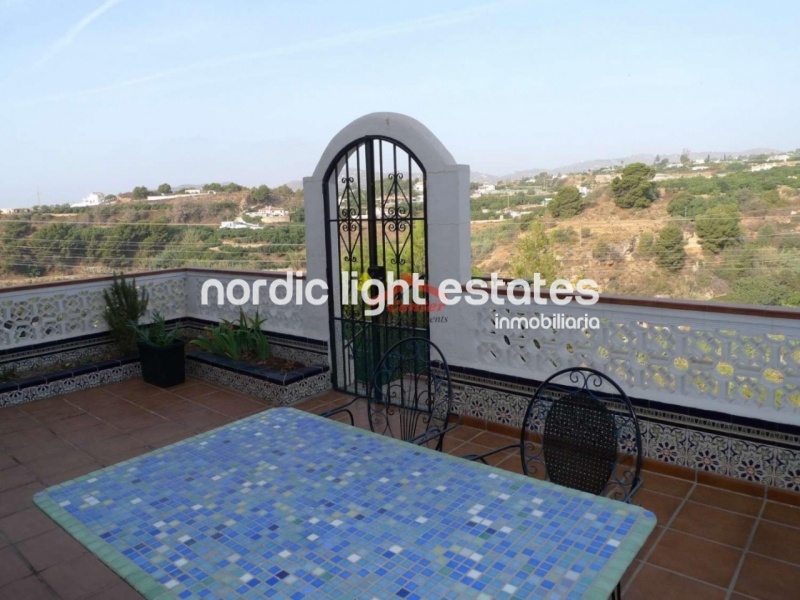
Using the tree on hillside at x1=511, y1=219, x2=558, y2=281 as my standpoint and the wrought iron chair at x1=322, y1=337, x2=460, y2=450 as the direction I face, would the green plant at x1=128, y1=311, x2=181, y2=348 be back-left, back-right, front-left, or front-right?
front-right

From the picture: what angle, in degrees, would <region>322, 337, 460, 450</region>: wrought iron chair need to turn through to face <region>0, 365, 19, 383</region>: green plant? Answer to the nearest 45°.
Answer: approximately 45° to its right

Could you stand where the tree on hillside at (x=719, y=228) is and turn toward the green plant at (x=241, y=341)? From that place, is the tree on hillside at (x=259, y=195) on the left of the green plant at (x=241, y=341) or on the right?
right

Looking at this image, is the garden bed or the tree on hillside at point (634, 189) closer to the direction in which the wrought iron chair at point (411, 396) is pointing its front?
the garden bed

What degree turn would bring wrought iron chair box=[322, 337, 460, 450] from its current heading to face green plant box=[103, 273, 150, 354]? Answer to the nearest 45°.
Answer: approximately 90° to its right

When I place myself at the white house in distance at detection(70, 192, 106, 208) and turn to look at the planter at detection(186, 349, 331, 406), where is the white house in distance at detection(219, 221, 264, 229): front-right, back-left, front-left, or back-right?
front-left

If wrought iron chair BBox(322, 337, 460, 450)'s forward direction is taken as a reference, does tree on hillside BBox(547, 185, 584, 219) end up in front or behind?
behind

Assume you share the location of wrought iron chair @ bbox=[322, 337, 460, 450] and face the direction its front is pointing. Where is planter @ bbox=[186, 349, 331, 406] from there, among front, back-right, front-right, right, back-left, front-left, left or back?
right

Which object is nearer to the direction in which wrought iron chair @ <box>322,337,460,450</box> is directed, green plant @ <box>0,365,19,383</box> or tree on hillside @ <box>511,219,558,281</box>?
the green plant

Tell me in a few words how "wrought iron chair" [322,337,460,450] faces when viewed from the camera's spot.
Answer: facing the viewer and to the left of the viewer

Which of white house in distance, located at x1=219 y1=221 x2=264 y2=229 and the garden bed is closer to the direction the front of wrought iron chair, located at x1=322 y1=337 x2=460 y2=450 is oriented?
the garden bed
